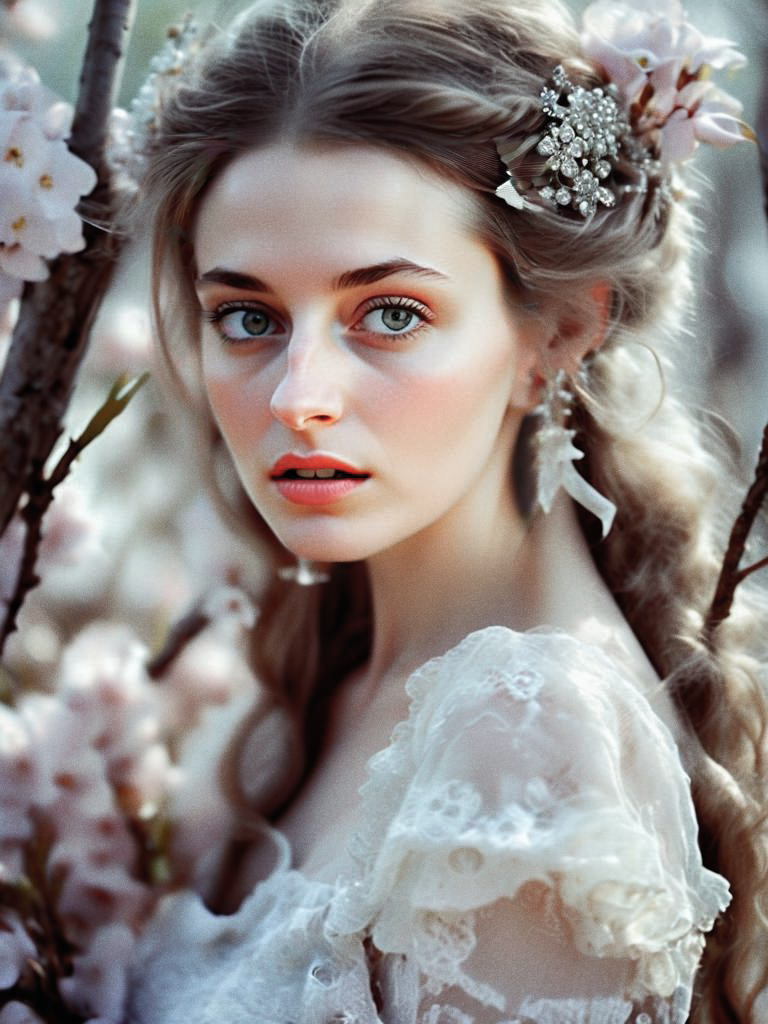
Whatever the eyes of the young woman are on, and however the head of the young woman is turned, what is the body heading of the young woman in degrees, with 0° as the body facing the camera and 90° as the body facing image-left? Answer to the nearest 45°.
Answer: approximately 45°

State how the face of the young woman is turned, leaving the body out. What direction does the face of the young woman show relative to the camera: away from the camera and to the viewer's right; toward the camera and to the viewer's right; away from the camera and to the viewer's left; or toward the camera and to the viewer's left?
toward the camera and to the viewer's left

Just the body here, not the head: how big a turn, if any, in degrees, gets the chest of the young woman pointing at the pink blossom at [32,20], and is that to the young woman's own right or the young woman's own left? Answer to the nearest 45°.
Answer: approximately 90° to the young woman's own right
